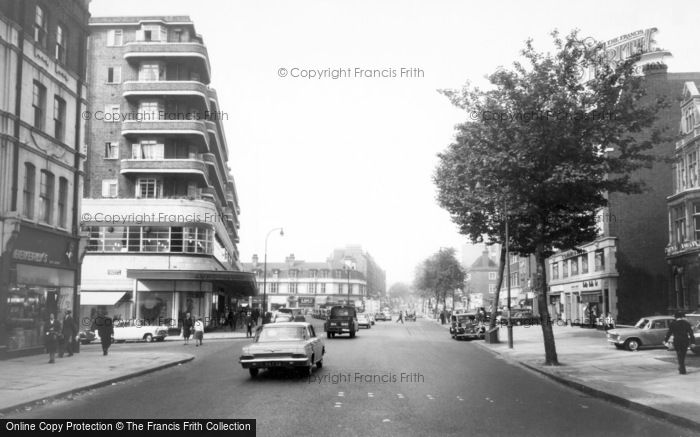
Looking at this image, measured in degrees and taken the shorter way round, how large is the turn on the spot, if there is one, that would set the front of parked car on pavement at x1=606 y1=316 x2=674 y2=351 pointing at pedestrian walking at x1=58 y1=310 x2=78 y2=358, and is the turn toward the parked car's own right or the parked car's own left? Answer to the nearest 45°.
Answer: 0° — it already faces them

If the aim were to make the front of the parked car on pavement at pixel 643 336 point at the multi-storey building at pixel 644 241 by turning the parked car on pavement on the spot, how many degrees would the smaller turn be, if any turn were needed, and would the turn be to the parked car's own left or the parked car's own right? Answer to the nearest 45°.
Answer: approximately 135° to the parked car's own right

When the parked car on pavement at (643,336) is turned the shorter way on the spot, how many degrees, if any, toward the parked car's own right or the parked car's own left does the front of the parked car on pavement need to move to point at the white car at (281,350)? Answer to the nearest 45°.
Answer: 0° — it already faces it

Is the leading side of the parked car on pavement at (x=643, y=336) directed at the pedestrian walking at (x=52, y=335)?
yes

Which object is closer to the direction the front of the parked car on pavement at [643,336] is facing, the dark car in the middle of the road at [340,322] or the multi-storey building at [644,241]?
the dark car in the middle of the road

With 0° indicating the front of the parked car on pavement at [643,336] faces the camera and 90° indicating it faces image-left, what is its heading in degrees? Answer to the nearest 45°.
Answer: approximately 45°

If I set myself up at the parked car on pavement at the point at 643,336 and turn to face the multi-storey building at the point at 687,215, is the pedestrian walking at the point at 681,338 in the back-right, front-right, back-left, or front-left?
back-right

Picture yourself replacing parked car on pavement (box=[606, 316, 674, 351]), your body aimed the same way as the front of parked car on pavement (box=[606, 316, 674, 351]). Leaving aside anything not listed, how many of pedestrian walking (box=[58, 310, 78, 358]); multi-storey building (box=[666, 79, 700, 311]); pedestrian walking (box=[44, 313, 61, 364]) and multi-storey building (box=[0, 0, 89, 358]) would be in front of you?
3

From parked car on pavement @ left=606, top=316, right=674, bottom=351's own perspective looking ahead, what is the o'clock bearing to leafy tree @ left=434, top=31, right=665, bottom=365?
The leafy tree is roughly at 11 o'clock from the parked car on pavement.

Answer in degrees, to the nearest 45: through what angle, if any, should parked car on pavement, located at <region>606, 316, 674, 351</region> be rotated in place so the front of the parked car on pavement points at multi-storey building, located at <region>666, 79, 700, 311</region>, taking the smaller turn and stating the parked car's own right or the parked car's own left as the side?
approximately 135° to the parked car's own right

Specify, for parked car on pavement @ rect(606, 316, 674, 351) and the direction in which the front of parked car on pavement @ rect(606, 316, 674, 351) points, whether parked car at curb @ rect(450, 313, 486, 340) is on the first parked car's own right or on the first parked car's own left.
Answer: on the first parked car's own right
